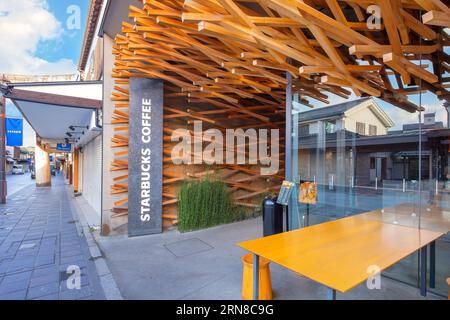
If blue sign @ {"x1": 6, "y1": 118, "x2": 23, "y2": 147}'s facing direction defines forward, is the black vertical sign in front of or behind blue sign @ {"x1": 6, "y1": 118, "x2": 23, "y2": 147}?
in front

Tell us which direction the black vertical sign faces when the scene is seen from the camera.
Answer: facing the viewer

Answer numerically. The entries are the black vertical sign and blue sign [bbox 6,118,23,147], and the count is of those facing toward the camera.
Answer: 2

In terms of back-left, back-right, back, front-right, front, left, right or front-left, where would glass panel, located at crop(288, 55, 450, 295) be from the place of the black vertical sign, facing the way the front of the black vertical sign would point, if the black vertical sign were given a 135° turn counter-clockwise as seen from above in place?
right

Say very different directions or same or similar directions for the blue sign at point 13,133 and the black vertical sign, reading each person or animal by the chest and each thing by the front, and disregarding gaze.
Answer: same or similar directions

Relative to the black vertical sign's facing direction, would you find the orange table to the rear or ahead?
ahead

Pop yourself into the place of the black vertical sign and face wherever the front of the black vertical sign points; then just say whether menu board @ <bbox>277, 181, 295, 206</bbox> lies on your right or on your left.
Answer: on your left

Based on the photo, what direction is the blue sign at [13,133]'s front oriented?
toward the camera
